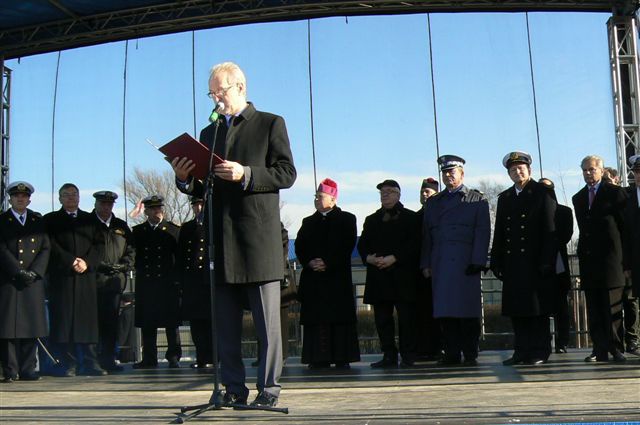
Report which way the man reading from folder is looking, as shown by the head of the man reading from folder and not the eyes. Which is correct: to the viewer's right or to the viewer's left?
to the viewer's left

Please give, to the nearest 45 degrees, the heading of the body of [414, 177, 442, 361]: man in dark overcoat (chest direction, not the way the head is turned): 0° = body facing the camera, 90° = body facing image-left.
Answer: approximately 45°

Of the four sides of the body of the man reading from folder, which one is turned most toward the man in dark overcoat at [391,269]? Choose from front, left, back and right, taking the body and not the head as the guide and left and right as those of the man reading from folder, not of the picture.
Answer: back

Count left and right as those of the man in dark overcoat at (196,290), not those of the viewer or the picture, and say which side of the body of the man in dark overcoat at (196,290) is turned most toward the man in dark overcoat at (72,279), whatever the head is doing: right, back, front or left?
right

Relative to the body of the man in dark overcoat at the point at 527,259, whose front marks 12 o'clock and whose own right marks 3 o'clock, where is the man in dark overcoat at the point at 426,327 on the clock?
the man in dark overcoat at the point at 426,327 is roughly at 3 o'clock from the man in dark overcoat at the point at 527,259.

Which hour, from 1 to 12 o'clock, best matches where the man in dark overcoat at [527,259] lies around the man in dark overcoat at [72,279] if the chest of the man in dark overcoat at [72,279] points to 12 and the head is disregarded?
the man in dark overcoat at [527,259] is roughly at 10 o'clock from the man in dark overcoat at [72,279].

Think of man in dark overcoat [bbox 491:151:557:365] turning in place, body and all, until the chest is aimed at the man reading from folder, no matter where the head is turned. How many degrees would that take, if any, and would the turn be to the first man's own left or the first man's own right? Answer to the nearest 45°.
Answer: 0° — they already face them

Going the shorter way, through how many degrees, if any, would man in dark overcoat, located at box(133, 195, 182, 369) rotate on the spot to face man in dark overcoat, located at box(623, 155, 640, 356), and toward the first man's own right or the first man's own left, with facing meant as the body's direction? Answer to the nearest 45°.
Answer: approximately 45° to the first man's own left

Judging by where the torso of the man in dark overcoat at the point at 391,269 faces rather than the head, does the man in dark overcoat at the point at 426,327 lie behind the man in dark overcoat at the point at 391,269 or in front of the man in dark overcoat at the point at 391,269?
behind

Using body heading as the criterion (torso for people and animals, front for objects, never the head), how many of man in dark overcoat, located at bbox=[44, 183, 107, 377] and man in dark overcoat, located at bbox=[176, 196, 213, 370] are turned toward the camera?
2

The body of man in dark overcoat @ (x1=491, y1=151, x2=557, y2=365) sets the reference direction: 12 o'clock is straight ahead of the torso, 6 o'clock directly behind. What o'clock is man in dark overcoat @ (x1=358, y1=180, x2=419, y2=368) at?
man in dark overcoat @ (x1=358, y1=180, x2=419, y2=368) is roughly at 2 o'clock from man in dark overcoat @ (x1=491, y1=151, x2=557, y2=365).
